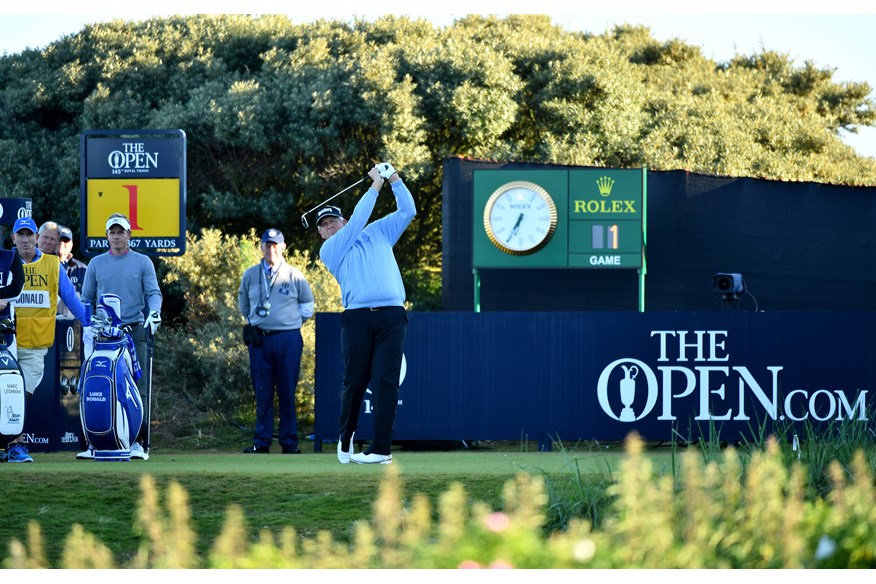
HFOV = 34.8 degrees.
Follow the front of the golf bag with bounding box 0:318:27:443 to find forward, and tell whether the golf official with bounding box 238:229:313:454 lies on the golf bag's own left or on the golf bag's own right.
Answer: on the golf bag's own left

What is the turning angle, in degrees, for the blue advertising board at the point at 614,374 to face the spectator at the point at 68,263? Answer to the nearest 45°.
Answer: approximately 90° to its right

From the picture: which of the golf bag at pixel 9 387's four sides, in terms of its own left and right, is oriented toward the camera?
front

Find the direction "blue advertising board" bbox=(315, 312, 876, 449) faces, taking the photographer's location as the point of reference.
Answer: facing the viewer

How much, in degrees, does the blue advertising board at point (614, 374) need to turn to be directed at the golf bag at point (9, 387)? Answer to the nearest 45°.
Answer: approximately 45° to its right

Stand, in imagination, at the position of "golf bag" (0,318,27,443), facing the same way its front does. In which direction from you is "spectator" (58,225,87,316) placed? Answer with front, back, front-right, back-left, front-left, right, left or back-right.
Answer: back

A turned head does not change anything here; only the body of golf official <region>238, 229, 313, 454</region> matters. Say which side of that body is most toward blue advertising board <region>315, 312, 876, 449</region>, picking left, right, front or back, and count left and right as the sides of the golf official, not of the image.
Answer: left

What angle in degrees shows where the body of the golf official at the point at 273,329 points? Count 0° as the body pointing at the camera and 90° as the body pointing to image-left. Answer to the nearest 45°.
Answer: approximately 0°

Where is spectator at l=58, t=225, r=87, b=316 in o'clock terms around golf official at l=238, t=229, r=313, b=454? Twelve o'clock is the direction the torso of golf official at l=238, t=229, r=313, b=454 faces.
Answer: spectator at l=58, t=225, r=87, b=316 is roughly at 4 o'clock from golf official at l=238, t=229, r=313, b=454.

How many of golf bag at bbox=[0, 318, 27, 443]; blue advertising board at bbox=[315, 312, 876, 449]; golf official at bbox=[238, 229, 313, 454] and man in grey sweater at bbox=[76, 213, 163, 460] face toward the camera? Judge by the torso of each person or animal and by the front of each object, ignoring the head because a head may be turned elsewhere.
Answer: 4

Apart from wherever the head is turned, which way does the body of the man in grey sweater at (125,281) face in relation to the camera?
toward the camera
